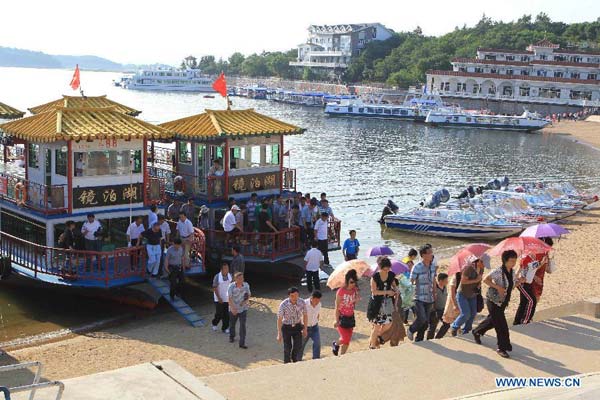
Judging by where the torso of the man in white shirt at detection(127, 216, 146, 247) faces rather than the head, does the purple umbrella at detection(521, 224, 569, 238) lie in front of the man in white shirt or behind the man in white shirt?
in front

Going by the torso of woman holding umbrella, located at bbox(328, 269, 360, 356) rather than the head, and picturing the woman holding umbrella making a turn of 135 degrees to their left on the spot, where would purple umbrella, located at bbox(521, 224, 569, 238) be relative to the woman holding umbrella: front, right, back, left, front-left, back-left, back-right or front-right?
front-right

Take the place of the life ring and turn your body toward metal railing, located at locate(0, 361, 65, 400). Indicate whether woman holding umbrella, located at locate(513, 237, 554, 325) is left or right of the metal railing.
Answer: left

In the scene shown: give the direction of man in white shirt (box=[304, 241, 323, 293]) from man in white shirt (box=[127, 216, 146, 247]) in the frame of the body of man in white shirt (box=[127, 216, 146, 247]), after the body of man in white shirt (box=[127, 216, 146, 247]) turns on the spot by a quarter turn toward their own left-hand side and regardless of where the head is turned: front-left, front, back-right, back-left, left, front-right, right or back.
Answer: front-right

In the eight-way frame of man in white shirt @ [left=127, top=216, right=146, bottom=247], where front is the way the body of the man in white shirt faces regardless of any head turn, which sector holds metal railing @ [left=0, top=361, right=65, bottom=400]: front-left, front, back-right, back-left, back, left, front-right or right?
front-right

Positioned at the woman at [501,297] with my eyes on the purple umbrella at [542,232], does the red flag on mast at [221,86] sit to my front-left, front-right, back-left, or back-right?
front-left

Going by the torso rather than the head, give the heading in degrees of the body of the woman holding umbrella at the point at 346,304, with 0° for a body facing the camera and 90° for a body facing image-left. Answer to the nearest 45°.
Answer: approximately 315°

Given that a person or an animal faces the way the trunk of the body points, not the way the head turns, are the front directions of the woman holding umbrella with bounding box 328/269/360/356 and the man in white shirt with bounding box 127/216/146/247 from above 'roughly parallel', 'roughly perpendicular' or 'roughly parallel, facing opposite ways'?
roughly parallel

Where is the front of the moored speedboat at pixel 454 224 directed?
to the viewer's right

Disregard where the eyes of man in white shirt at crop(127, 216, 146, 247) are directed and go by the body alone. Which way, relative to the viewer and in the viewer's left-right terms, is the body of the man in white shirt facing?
facing the viewer and to the right of the viewer

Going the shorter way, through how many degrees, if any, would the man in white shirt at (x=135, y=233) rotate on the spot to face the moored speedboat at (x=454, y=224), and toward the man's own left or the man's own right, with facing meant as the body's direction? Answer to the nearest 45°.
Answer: approximately 90° to the man's own left
